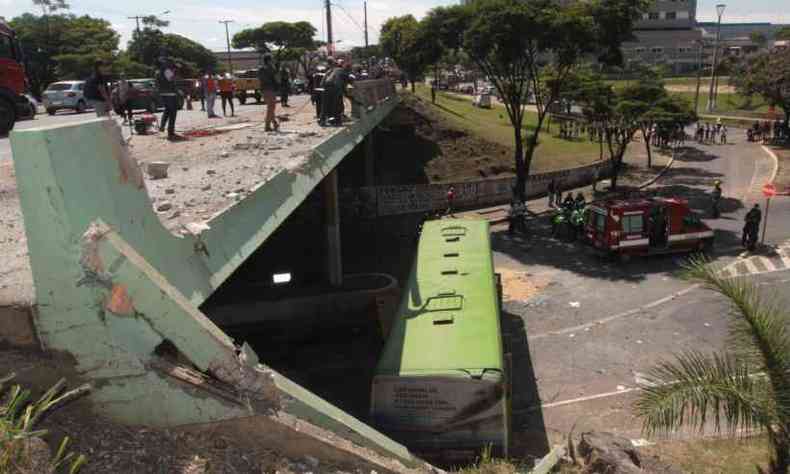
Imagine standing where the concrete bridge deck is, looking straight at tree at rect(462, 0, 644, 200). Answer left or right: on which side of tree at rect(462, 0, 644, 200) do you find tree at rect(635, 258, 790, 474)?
right

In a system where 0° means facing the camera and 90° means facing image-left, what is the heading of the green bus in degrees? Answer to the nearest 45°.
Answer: approximately 180°

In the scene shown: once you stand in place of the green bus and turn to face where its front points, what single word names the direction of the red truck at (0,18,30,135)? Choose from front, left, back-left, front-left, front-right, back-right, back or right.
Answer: front-left

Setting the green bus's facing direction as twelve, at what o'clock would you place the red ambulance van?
The red ambulance van is roughly at 1 o'clock from the green bus.

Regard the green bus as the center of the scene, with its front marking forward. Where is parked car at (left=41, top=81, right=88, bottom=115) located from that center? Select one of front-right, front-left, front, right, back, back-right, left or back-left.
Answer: front-left

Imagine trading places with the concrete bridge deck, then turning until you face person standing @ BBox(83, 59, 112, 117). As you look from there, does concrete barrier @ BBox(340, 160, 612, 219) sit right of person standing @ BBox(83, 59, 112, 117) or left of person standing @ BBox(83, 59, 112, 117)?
right

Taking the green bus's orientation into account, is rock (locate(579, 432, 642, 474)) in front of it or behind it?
behind

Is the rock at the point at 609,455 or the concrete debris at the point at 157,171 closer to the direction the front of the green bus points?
the concrete debris

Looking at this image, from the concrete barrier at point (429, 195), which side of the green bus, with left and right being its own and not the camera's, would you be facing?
front

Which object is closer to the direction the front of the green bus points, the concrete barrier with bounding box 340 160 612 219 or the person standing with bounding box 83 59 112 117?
the concrete barrier

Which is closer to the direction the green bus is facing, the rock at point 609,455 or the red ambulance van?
the red ambulance van

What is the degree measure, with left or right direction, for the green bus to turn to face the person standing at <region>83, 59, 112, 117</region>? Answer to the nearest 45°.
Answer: approximately 45° to its left

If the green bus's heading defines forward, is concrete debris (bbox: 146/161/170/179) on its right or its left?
on its left

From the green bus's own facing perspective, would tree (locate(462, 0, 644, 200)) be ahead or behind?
ahead

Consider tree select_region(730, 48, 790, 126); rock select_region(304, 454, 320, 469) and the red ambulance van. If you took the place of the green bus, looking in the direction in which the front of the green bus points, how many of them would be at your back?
1

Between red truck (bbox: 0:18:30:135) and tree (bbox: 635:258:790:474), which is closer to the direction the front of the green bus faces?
the red truck

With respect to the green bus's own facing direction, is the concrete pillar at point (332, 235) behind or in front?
in front
